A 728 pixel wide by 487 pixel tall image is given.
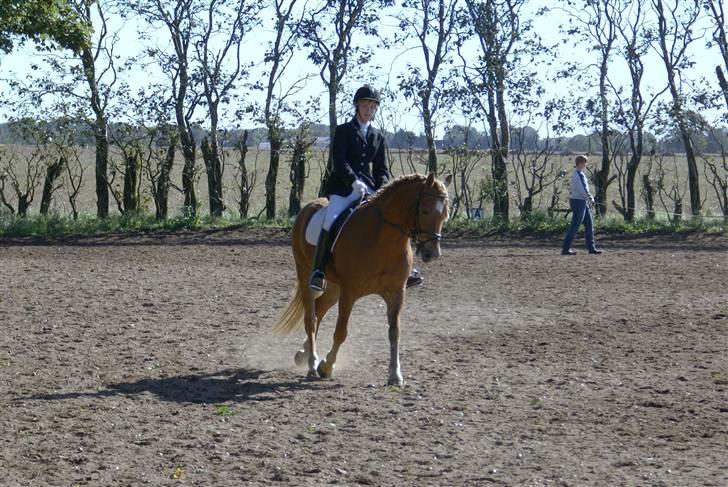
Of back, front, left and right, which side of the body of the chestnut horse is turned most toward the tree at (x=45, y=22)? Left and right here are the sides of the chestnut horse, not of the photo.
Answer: back

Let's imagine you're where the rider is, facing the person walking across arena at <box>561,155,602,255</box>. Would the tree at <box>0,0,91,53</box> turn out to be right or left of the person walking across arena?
left

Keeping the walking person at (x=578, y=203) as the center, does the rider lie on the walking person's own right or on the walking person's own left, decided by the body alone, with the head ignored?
on the walking person's own right

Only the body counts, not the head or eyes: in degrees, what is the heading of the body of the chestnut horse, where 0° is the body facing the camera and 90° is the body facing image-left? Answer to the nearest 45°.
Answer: approximately 315°

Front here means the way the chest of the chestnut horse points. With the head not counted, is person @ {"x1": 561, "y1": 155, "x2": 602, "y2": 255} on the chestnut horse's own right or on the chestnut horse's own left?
on the chestnut horse's own left

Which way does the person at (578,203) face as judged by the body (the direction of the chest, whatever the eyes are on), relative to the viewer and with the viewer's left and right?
facing to the right of the viewer

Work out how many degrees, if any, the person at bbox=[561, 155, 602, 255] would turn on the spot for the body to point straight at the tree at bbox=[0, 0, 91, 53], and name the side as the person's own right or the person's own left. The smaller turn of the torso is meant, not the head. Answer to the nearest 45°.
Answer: approximately 180°
